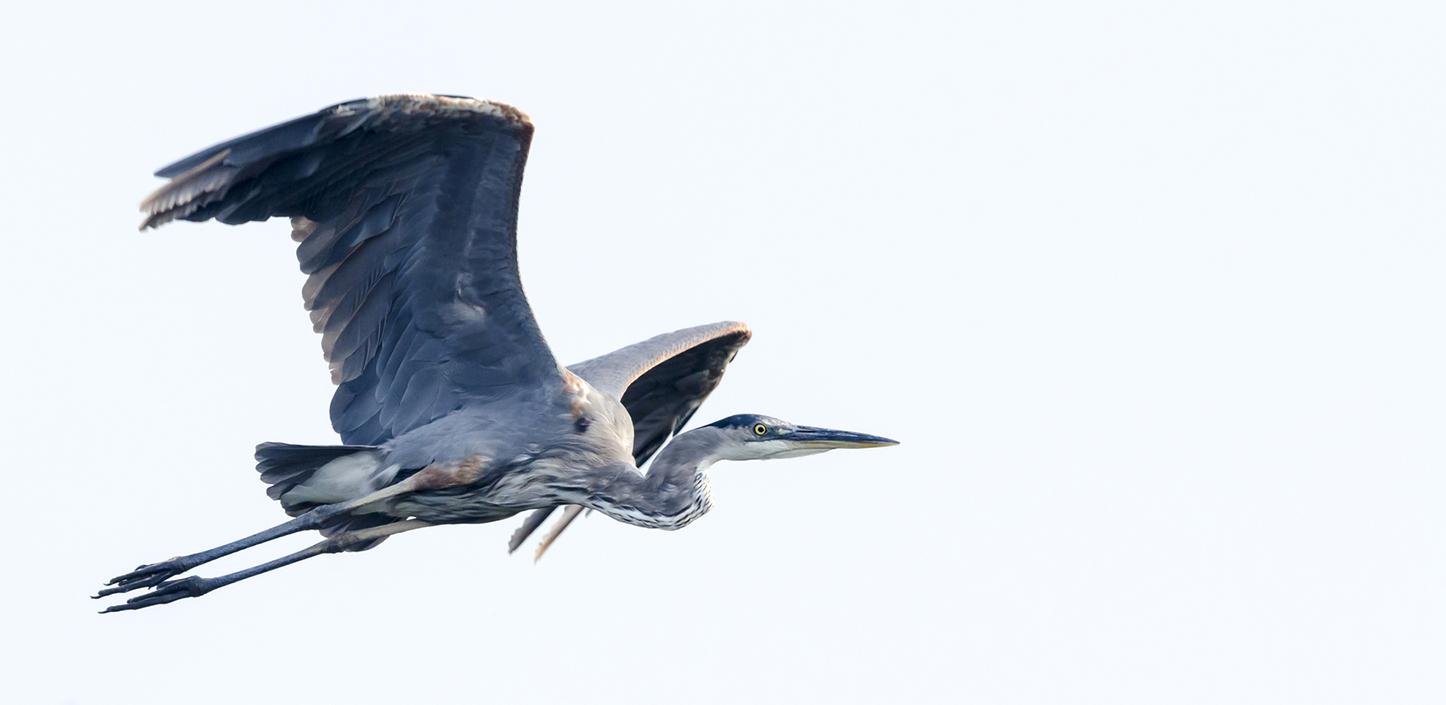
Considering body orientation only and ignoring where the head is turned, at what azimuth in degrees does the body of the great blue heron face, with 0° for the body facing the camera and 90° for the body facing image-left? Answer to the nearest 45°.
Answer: approximately 270°
